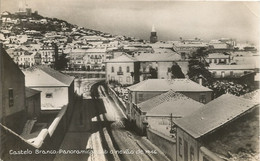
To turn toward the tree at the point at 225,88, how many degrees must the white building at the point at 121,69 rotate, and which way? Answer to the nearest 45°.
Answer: approximately 90° to its left

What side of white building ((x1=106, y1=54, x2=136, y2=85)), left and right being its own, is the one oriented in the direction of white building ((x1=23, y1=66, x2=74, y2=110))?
front

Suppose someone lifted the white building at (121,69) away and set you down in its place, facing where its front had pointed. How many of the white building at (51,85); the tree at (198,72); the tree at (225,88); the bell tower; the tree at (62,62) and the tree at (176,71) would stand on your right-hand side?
2

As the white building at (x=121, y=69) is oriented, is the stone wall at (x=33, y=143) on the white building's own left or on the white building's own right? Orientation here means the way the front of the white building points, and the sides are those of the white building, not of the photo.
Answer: on the white building's own right

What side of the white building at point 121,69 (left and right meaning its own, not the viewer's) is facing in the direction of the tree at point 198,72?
left

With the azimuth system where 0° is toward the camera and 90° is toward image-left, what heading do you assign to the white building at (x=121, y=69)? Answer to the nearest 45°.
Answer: approximately 0°

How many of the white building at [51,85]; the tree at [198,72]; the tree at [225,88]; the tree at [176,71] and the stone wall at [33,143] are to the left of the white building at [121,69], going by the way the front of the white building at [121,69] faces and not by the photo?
3

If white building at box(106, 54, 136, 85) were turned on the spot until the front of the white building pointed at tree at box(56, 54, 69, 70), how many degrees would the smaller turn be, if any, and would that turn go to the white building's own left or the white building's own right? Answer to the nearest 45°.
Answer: approximately 90° to the white building's own right

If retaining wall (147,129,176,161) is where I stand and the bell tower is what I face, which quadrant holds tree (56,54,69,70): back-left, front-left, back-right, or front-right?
front-left

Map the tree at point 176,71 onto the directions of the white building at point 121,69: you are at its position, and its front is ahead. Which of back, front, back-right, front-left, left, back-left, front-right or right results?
left
